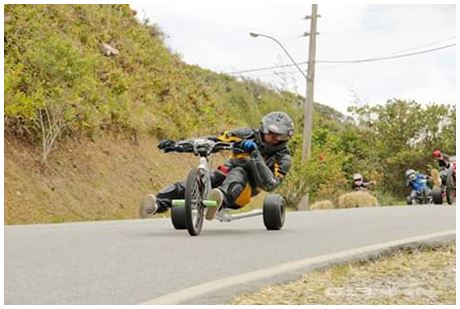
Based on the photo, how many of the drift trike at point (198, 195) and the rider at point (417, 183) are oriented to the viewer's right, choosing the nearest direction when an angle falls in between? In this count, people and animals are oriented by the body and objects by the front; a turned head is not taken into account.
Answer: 0

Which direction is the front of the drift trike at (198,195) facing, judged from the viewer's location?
facing the viewer and to the left of the viewer

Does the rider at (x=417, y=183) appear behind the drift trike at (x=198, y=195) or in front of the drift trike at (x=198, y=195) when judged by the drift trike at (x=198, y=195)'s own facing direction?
behind

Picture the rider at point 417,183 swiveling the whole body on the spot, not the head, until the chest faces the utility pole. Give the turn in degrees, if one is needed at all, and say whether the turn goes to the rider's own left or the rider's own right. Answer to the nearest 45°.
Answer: approximately 45° to the rider's own right

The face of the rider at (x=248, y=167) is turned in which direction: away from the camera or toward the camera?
toward the camera

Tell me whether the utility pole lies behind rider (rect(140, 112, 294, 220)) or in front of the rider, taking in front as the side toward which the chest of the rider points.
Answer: behind

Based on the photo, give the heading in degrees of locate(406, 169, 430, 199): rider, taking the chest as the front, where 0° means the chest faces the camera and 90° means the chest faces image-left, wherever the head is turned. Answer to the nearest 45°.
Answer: approximately 45°

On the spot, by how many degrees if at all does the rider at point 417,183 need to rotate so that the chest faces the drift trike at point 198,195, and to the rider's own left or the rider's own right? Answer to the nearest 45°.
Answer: approximately 45° to the rider's own left

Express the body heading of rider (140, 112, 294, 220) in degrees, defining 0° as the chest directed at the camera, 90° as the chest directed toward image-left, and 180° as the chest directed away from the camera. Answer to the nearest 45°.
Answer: approximately 45°

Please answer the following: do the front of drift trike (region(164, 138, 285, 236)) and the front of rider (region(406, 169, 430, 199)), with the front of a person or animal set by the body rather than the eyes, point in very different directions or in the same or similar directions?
same or similar directions
